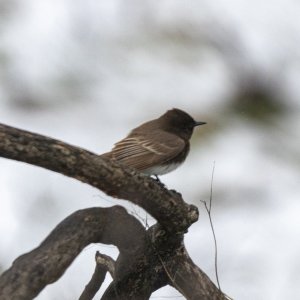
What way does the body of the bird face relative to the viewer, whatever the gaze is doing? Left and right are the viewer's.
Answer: facing to the right of the viewer
